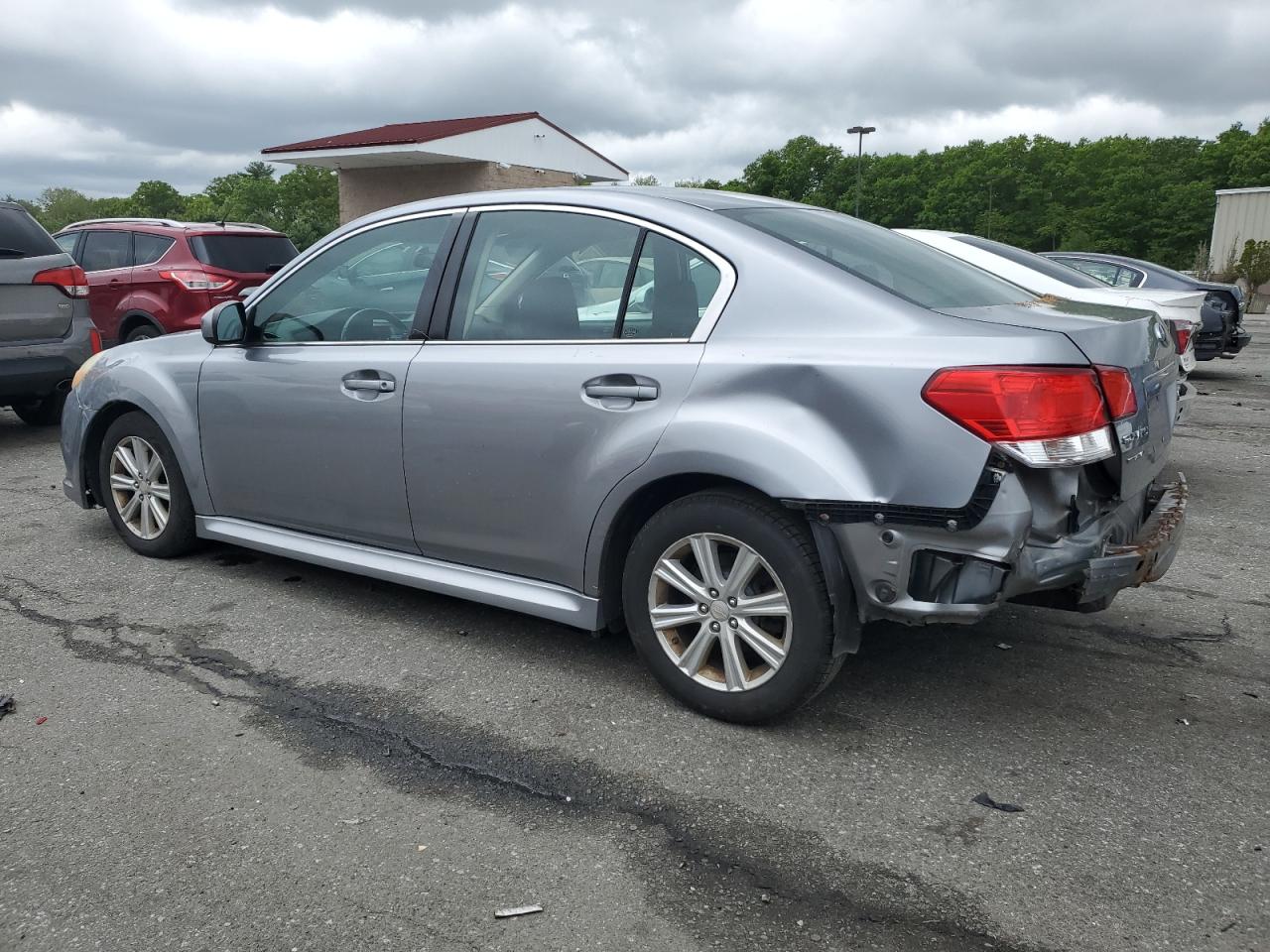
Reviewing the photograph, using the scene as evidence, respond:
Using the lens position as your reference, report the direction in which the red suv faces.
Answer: facing away from the viewer and to the left of the viewer

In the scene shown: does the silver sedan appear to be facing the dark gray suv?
yes

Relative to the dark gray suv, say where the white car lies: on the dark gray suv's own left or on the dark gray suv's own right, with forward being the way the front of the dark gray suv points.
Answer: on the dark gray suv's own right

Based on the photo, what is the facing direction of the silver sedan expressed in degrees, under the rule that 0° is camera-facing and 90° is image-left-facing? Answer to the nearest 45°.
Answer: approximately 135°

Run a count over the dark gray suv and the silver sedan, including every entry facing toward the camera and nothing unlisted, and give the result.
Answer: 0

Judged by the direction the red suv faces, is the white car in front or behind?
behind

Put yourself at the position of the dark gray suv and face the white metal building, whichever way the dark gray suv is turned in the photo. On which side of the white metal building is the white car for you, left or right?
right

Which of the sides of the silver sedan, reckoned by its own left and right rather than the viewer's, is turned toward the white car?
right

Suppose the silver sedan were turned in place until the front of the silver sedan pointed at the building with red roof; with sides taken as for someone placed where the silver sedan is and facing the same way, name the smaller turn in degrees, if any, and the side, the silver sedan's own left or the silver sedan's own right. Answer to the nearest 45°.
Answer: approximately 45° to the silver sedan's own right

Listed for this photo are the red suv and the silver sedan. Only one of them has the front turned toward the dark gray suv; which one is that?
the silver sedan

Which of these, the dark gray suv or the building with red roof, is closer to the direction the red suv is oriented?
the building with red roof

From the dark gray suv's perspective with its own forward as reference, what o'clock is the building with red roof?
The building with red roof is roughly at 1 o'clock from the dark gray suv.

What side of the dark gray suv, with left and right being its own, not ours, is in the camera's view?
back

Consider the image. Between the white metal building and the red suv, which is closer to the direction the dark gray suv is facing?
the red suv
